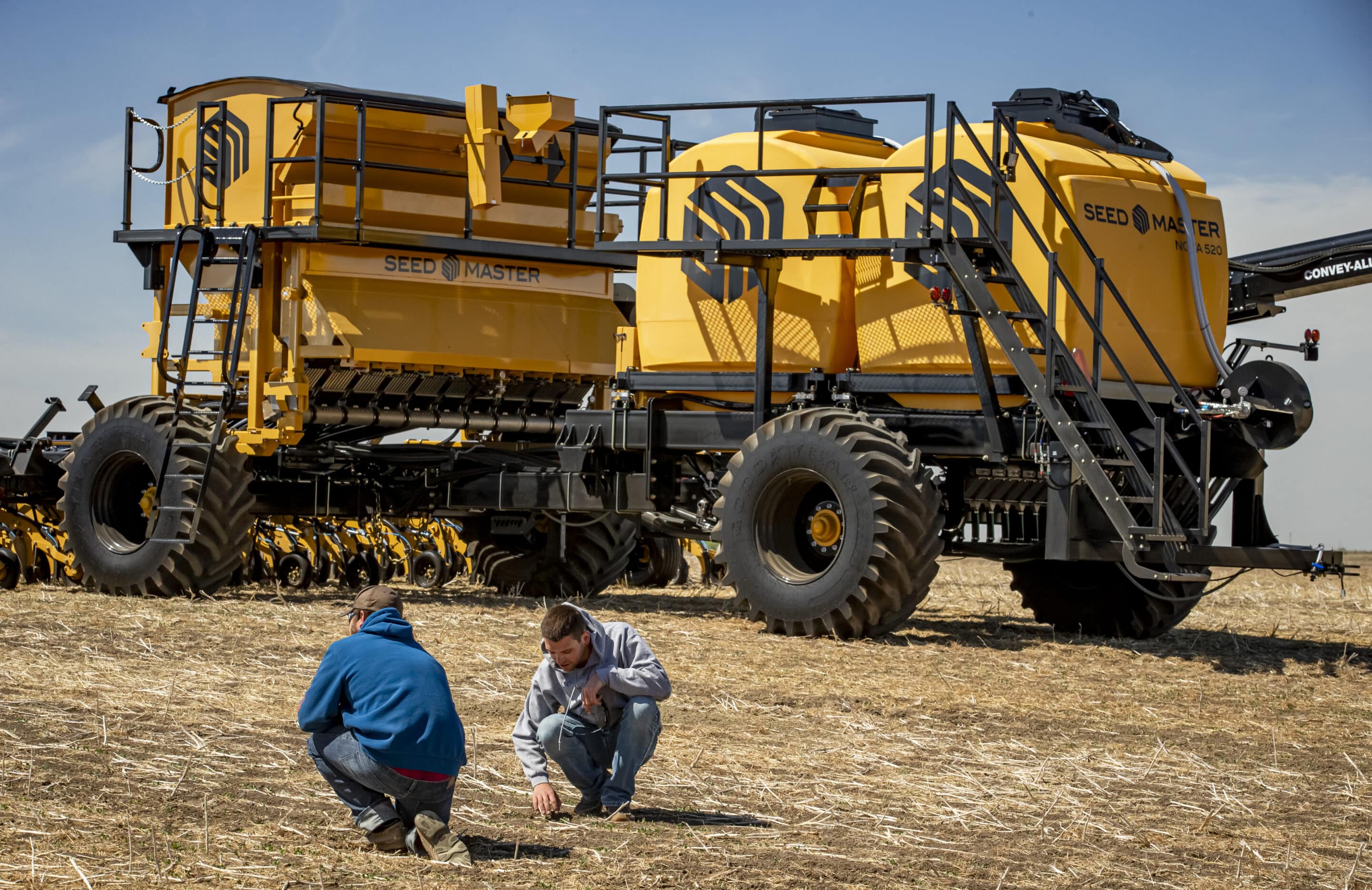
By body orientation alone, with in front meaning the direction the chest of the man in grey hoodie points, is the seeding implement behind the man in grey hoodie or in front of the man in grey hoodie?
behind

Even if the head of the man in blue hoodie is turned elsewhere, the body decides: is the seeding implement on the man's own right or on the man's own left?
on the man's own right

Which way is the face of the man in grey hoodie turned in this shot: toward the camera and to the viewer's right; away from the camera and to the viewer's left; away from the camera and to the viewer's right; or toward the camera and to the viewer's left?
toward the camera and to the viewer's left

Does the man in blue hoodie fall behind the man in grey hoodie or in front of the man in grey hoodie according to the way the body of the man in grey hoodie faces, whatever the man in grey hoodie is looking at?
in front

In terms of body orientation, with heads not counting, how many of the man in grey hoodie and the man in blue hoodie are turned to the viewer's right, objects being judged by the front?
0

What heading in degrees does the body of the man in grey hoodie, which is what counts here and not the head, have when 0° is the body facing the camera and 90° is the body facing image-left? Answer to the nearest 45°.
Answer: approximately 45°

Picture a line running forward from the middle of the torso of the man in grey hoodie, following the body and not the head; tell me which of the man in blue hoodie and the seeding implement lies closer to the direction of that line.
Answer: the man in blue hoodie
